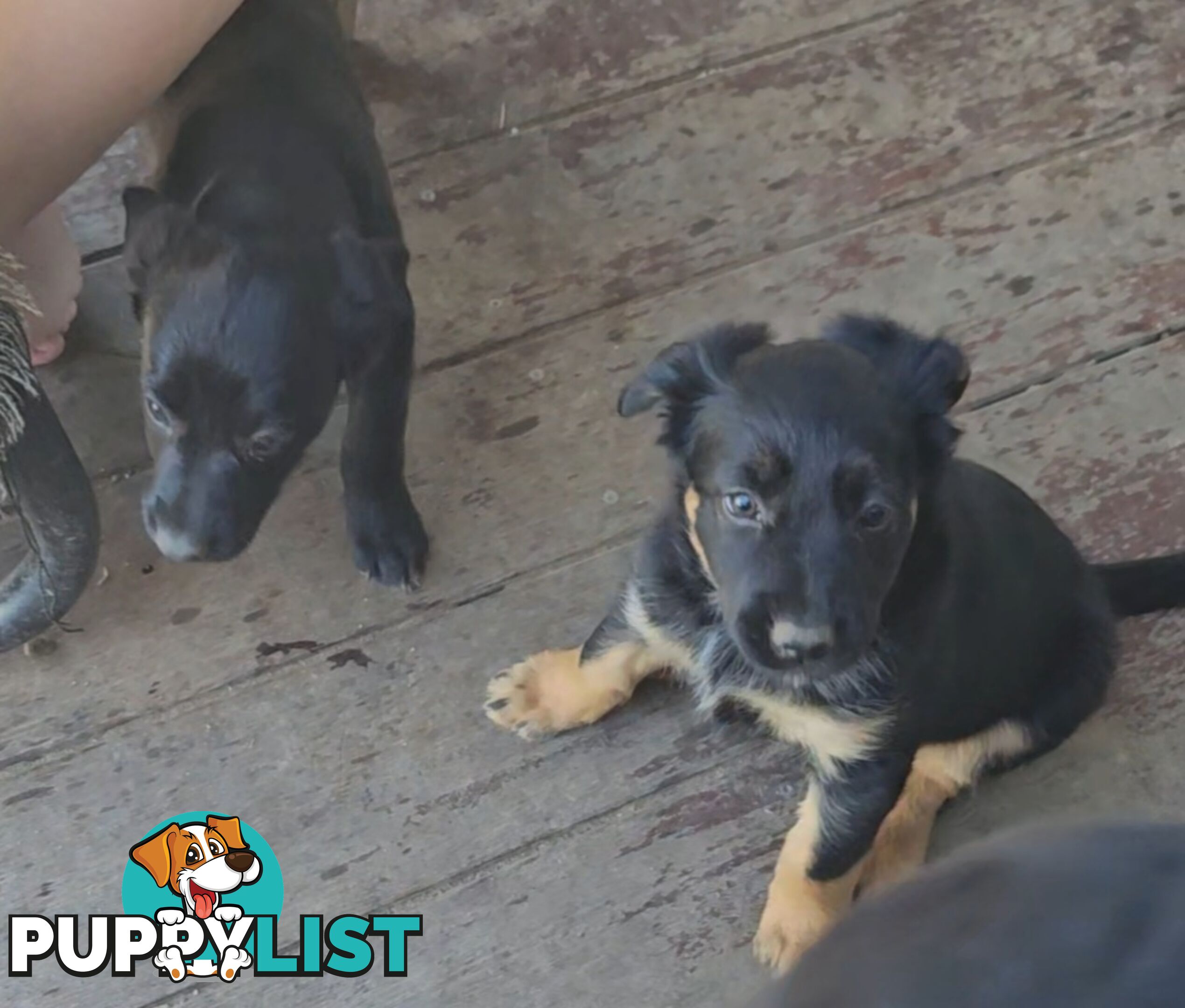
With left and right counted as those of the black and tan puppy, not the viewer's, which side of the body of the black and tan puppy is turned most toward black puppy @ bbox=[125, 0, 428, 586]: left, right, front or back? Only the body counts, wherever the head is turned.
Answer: right

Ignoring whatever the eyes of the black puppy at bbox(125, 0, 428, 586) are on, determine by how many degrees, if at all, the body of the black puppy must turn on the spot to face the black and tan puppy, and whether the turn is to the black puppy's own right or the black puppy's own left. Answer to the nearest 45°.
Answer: approximately 45° to the black puppy's own left

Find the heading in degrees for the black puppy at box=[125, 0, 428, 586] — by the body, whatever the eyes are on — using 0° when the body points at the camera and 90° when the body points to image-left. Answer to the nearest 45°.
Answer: approximately 0°

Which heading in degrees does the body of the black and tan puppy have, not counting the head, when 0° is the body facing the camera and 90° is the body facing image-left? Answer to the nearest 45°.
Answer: approximately 45°
